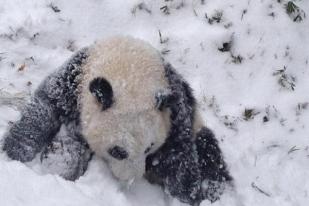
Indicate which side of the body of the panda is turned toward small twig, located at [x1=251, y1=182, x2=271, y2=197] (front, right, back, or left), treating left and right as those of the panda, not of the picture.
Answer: left

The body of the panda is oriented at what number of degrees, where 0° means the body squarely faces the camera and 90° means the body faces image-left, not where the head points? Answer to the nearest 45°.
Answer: approximately 0°
